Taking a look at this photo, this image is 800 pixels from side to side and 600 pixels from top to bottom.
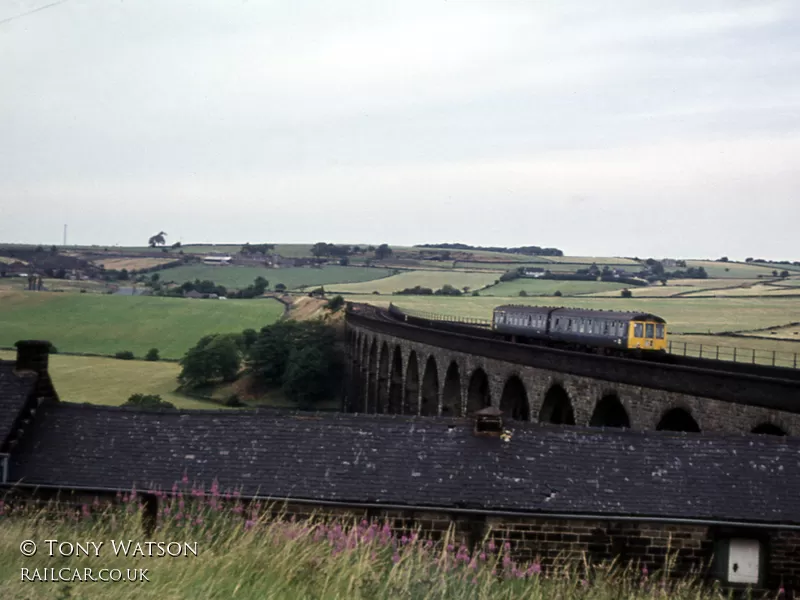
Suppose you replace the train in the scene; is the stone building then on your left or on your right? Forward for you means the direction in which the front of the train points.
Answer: on your right
